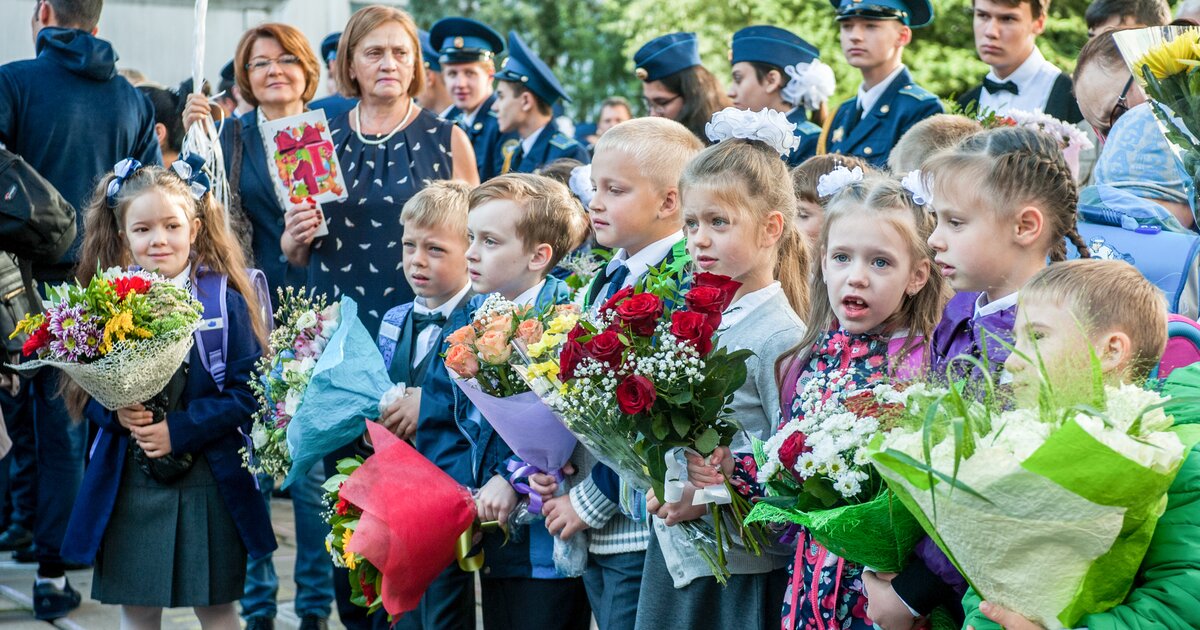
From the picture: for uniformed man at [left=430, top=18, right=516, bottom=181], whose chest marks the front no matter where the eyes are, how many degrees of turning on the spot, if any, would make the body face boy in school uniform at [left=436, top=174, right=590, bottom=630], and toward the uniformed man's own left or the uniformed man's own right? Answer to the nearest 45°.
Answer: approximately 45° to the uniformed man's own left

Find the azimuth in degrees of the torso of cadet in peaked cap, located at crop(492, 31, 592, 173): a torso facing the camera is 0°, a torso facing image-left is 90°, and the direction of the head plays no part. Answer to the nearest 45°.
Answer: approximately 90°

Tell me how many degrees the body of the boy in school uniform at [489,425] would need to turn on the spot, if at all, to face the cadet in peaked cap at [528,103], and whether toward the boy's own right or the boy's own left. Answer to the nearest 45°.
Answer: approximately 135° to the boy's own right

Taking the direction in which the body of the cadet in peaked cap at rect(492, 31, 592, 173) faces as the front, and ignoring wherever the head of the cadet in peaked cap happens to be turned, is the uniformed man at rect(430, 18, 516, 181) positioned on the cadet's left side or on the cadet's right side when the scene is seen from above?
on the cadet's right side

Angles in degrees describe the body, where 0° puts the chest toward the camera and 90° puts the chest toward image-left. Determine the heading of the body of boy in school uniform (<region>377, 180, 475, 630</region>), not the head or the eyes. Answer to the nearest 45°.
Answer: approximately 45°

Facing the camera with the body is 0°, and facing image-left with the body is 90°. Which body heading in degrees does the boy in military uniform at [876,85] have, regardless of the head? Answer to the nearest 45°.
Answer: approximately 45°

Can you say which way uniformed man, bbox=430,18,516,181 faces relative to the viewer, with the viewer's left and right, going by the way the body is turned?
facing the viewer and to the left of the viewer

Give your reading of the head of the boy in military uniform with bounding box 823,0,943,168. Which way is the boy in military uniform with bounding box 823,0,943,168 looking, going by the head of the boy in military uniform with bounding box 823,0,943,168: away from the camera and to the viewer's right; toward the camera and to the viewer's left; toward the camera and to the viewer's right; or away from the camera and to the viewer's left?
toward the camera and to the viewer's left

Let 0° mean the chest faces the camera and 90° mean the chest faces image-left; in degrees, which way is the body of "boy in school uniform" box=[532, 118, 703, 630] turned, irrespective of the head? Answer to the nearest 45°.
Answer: approximately 45°
